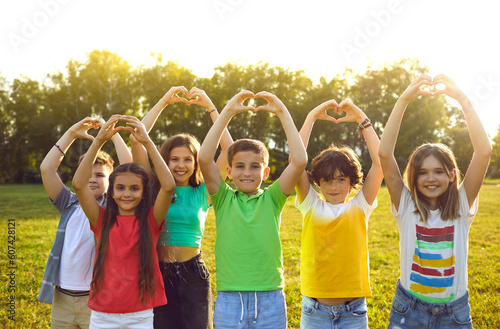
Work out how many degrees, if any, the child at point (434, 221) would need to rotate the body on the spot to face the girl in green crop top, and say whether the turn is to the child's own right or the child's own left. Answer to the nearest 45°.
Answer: approximately 90° to the child's own right

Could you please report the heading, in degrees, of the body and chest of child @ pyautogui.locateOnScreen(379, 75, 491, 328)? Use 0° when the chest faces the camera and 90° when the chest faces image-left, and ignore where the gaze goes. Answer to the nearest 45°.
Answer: approximately 0°

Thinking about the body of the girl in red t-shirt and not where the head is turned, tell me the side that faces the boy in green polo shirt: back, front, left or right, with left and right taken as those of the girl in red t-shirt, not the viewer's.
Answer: left

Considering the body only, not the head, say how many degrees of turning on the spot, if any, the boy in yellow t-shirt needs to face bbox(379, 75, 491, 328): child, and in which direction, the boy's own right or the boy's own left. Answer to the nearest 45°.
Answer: approximately 90° to the boy's own left

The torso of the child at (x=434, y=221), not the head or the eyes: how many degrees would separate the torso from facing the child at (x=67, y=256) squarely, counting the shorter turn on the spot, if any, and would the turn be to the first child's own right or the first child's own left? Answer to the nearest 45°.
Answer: approximately 90° to the first child's own right
